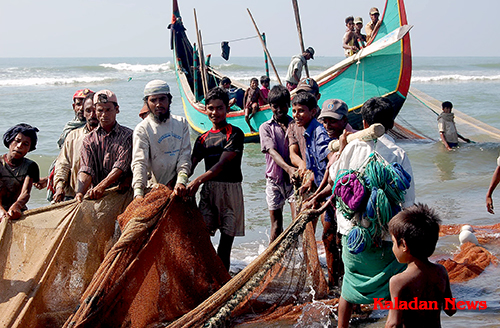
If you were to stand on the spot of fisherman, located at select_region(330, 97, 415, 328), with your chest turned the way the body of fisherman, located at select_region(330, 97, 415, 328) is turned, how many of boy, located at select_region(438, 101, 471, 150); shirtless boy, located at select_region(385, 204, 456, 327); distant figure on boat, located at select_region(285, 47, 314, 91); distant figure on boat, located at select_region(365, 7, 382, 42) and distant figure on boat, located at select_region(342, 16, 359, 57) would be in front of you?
4

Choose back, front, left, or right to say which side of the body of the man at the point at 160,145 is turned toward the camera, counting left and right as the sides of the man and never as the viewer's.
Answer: front

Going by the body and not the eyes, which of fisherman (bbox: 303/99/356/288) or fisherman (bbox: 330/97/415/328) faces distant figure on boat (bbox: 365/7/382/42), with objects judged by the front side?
fisherman (bbox: 330/97/415/328)

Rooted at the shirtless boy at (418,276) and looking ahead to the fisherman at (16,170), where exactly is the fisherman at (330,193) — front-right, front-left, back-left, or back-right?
front-right

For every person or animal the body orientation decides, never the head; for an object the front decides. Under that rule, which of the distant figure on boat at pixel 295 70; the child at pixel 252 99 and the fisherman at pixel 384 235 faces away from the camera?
the fisherman

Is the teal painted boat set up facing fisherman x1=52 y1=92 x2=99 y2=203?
no

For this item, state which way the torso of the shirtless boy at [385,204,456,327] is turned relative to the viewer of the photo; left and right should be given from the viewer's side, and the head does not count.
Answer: facing away from the viewer and to the left of the viewer

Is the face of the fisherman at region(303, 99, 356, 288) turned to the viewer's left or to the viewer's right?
to the viewer's left

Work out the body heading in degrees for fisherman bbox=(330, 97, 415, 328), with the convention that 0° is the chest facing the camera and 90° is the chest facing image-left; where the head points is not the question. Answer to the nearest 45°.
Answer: approximately 180°

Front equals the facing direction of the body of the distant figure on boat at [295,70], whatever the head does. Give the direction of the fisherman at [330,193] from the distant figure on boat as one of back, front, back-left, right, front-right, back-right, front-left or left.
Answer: right

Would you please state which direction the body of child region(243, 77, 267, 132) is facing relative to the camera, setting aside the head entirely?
toward the camera

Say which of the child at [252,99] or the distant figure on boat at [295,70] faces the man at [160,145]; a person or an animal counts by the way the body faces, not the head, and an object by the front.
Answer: the child

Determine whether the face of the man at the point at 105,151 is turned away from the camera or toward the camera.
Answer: toward the camera

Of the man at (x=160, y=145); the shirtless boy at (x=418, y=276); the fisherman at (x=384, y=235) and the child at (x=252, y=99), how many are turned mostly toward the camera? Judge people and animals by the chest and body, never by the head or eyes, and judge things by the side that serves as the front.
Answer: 2

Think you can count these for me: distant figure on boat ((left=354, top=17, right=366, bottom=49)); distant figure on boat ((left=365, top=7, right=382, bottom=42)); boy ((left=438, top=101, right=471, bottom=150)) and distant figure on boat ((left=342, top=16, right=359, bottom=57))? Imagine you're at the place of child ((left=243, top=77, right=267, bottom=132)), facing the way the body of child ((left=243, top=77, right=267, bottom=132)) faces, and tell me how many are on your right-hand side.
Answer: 0

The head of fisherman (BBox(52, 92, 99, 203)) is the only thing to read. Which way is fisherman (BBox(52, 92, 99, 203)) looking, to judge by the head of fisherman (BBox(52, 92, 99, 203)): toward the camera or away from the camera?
toward the camera

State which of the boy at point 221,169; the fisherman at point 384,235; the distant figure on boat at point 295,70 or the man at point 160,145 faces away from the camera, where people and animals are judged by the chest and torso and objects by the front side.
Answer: the fisherman

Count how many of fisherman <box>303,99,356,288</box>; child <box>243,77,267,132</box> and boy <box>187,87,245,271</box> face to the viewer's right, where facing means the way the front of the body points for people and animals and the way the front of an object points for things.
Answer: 0

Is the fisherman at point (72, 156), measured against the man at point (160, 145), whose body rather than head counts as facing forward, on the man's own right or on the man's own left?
on the man's own right

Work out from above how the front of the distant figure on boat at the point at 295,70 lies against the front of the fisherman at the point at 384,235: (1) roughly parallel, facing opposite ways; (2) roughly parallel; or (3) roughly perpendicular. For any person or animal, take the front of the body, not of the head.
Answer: roughly perpendicular

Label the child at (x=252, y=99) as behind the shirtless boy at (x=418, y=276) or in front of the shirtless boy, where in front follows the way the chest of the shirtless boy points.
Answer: in front
